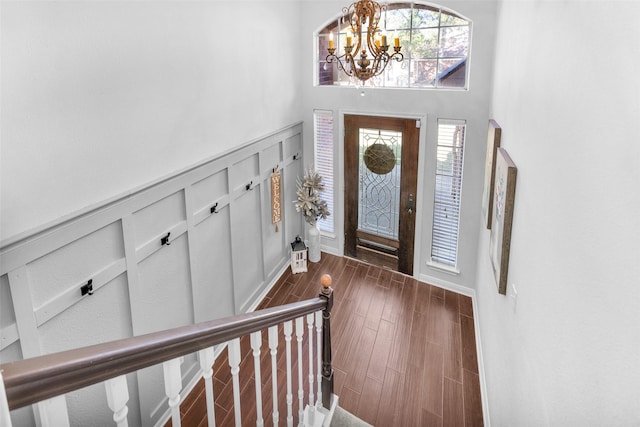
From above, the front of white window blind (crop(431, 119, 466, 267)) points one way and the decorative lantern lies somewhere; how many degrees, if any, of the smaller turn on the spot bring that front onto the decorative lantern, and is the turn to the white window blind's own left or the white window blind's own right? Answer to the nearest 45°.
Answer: approximately 90° to the white window blind's own right

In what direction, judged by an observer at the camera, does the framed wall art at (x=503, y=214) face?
facing to the left of the viewer

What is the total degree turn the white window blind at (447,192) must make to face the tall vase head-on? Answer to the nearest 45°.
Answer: approximately 90° to its right

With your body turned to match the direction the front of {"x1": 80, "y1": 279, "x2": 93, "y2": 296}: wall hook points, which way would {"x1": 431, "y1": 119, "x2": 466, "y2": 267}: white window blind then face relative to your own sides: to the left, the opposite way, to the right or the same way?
to the right

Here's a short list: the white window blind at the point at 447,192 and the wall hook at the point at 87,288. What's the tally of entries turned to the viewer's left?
0

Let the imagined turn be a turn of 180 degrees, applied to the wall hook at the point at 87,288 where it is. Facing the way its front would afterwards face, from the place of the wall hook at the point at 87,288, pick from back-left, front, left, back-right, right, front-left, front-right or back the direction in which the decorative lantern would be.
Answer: right

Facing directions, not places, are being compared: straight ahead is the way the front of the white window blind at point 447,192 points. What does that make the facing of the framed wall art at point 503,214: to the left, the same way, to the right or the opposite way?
to the right
